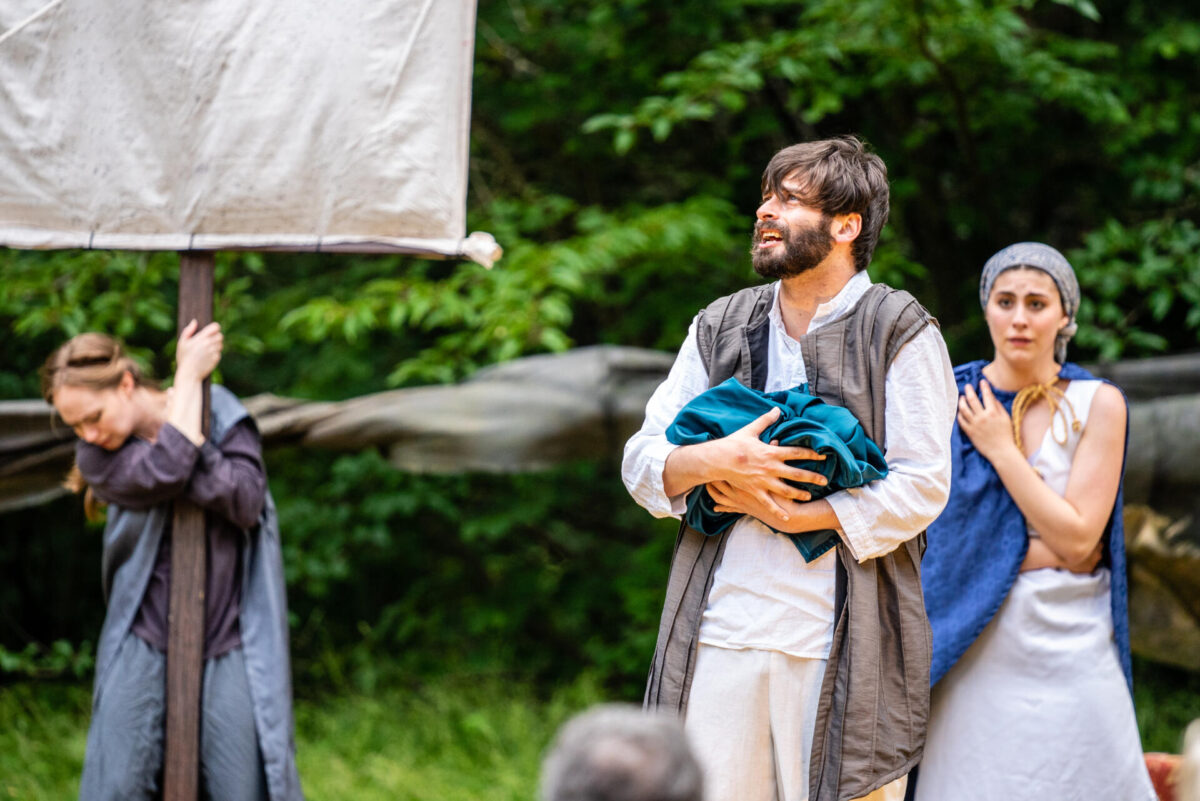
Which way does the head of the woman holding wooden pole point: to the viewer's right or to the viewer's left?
to the viewer's left

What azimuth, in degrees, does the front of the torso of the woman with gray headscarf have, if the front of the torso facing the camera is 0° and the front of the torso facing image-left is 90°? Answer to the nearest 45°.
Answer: approximately 0°

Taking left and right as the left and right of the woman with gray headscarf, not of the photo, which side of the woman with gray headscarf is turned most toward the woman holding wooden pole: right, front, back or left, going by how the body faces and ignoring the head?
right

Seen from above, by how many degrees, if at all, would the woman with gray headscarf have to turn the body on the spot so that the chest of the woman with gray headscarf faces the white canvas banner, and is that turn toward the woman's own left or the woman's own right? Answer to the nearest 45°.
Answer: approximately 90° to the woman's own right
